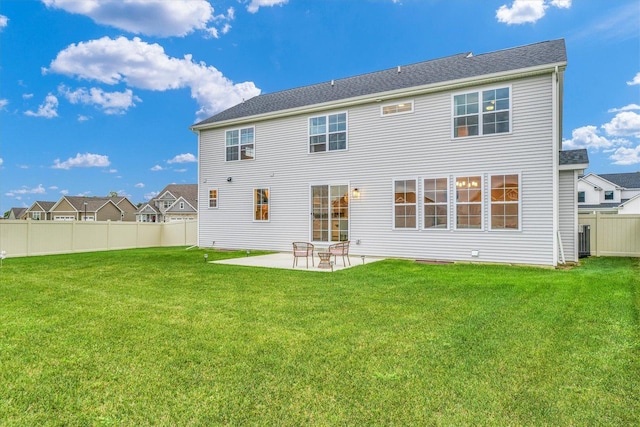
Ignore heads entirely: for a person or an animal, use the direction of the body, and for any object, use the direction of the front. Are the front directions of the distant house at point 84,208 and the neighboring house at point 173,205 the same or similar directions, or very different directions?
same or similar directions

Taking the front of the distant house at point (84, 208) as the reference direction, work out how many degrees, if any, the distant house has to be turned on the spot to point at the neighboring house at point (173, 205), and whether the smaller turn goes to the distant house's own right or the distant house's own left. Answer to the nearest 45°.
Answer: approximately 45° to the distant house's own left

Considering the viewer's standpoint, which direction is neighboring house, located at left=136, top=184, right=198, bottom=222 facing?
facing the viewer

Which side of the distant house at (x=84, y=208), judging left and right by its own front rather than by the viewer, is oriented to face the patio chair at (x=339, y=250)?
front

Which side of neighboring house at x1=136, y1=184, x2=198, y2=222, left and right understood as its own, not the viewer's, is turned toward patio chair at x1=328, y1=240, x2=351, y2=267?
front

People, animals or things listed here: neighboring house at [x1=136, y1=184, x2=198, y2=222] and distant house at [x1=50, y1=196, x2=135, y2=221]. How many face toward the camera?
2

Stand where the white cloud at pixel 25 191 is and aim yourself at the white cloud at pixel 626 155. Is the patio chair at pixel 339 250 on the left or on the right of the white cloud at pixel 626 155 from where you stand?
right

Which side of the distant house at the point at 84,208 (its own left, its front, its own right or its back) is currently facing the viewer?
front

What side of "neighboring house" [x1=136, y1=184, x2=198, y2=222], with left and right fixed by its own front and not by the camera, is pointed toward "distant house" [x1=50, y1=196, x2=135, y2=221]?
right
